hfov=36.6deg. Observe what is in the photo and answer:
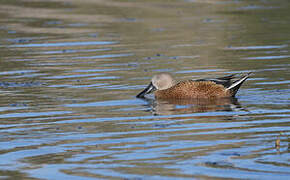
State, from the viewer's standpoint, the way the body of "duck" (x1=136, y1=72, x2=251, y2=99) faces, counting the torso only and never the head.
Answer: to the viewer's left
